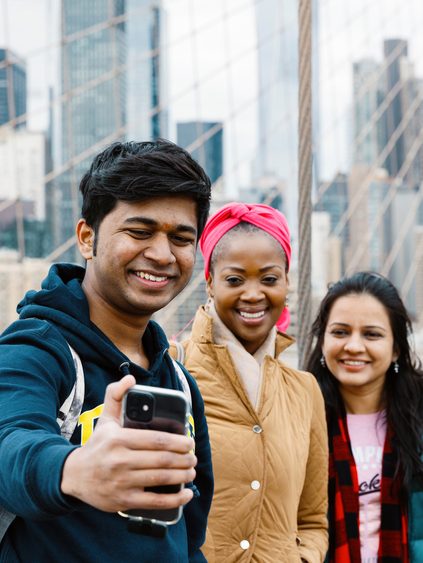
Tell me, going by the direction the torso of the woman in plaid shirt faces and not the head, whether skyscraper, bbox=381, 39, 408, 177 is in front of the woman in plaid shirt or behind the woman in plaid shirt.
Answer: behind

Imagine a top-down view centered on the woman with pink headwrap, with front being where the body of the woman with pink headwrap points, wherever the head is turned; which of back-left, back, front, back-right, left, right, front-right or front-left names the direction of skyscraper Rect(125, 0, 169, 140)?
back

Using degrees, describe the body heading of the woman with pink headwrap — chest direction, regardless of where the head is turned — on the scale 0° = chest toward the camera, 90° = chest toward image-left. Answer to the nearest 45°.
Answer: approximately 0°

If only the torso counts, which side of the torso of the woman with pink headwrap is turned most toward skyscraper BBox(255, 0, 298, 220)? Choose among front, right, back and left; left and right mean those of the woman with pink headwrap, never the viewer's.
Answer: back

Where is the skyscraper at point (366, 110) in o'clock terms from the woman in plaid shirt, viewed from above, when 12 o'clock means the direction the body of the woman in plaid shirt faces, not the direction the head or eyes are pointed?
The skyscraper is roughly at 6 o'clock from the woman in plaid shirt.

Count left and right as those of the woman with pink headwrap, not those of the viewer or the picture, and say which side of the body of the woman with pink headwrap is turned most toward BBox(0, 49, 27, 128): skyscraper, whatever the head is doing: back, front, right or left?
back

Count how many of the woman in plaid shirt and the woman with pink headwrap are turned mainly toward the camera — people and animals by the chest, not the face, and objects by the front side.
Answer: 2

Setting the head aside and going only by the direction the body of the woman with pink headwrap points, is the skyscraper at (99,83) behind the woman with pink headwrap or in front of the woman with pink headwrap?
behind
